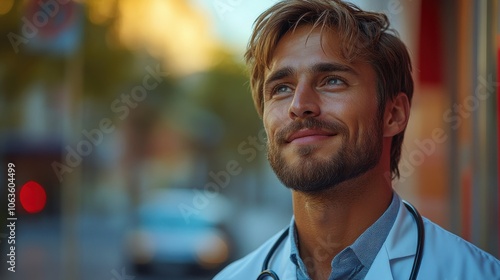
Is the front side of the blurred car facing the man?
yes

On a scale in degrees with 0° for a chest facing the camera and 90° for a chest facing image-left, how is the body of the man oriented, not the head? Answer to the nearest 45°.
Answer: approximately 45°

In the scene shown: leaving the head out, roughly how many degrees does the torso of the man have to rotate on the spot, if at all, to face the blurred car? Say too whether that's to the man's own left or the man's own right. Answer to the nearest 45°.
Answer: approximately 135° to the man's own right

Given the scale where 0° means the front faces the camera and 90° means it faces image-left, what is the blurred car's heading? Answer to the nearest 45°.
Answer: approximately 0°
